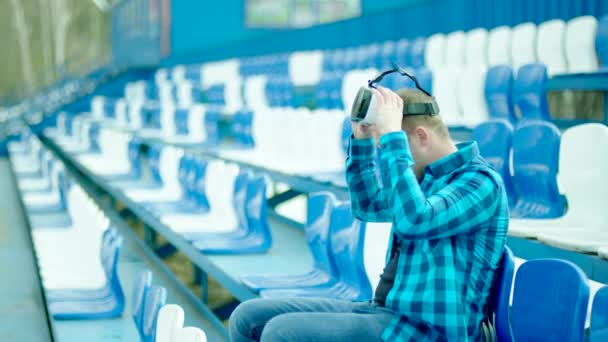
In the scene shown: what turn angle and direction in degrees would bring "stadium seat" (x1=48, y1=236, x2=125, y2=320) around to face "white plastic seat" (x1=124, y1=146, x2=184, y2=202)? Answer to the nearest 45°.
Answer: approximately 90° to its right

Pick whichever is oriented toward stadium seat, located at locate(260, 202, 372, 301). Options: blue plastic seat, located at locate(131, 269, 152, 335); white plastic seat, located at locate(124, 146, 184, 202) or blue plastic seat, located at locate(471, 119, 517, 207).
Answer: blue plastic seat, located at locate(471, 119, 517, 207)

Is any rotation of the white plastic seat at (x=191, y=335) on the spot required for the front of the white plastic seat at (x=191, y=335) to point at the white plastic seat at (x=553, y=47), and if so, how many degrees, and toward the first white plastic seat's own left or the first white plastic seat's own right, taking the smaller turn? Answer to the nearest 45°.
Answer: approximately 135° to the first white plastic seat's own right

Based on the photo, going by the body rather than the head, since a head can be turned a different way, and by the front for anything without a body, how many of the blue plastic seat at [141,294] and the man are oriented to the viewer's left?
2

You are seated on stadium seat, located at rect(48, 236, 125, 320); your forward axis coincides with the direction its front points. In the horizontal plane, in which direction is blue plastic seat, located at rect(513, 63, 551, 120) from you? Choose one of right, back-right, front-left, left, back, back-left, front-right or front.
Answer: back

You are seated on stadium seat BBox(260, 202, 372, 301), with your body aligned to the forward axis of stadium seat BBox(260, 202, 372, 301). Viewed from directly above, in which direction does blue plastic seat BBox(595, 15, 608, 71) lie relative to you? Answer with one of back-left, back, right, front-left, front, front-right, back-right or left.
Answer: back-right

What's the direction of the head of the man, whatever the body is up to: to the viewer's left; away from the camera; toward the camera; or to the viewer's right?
to the viewer's left

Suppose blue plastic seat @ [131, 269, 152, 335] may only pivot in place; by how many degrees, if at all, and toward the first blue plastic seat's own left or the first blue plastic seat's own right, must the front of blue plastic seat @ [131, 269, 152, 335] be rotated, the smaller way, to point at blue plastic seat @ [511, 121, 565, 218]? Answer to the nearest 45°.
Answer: approximately 180°

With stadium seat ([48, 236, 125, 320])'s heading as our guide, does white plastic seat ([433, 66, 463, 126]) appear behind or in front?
behind

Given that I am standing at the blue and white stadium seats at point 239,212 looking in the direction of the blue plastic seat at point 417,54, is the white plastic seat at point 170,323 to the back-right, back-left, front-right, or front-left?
back-right

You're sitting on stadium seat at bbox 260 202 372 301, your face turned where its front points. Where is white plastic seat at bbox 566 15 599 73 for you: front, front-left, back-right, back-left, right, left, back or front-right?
back-right

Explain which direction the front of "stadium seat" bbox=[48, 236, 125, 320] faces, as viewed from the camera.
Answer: facing to the left of the viewer
